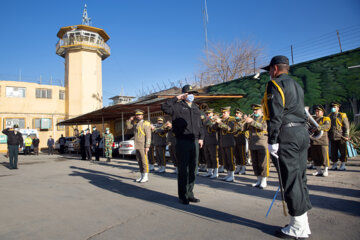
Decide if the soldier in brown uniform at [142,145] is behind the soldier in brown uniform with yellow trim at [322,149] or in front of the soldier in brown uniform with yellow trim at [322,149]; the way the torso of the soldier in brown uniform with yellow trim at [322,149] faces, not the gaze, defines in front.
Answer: in front

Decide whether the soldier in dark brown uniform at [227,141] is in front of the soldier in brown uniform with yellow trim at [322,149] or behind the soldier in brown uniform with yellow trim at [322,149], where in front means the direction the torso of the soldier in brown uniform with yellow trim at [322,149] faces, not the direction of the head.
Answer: in front

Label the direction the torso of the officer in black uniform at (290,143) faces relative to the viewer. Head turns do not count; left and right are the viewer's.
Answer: facing away from the viewer and to the left of the viewer

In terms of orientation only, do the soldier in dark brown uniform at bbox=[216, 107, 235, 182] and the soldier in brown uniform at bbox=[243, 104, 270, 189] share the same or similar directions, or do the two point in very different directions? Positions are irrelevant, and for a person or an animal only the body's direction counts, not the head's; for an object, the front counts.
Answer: same or similar directions

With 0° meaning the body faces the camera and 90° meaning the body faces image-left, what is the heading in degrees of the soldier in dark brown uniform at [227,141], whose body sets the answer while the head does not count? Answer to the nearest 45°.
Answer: approximately 45°

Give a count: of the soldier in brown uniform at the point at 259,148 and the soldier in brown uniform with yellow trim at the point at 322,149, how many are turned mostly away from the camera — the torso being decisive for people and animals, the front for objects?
0

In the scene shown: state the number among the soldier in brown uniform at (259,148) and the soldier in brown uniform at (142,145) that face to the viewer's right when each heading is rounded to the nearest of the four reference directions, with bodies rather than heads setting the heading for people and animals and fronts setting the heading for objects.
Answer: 0

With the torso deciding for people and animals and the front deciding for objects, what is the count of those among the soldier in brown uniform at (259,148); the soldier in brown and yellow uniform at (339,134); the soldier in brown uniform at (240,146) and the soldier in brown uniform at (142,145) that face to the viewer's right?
0

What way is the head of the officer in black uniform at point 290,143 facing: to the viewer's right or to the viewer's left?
to the viewer's left

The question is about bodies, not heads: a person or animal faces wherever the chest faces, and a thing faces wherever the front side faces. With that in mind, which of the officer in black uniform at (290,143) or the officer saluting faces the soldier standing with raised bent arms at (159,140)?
the officer in black uniform

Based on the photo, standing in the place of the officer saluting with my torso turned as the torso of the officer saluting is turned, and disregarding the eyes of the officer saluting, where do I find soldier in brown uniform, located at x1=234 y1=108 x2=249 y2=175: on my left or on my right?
on my left

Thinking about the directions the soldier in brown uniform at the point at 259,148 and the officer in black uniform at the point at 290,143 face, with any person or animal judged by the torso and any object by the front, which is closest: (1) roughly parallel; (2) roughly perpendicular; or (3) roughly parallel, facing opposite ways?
roughly perpendicular

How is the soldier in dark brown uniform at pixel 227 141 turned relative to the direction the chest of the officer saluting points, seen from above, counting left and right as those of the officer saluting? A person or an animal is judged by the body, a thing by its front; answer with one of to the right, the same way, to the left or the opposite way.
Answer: to the right

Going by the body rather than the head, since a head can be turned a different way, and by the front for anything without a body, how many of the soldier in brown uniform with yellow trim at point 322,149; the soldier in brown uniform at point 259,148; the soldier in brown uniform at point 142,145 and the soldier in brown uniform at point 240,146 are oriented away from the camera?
0

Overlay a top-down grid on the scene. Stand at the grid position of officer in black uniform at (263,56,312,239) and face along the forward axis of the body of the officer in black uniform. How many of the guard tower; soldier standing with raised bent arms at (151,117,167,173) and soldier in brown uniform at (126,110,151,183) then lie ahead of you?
3

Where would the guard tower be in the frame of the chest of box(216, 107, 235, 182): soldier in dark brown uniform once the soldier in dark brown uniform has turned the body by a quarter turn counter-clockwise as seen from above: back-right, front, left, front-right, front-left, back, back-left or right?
back

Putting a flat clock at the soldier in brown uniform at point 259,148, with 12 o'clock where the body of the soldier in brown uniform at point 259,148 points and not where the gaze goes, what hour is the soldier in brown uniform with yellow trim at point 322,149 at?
the soldier in brown uniform with yellow trim at point 322,149 is roughly at 6 o'clock from the soldier in brown uniform at point 259,148.

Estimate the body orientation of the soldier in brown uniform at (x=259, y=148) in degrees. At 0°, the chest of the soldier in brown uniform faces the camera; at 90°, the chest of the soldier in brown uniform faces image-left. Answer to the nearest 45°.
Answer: approximately 45°

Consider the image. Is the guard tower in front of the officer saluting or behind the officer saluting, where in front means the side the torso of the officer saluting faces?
behind
